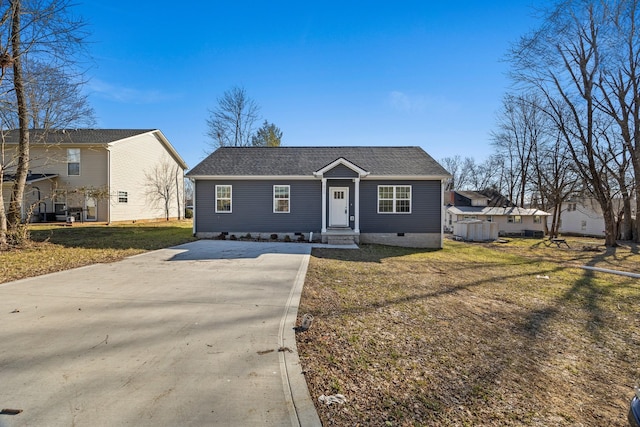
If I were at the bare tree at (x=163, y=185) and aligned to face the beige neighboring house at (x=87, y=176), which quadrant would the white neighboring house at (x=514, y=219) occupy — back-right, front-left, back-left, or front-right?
back-left

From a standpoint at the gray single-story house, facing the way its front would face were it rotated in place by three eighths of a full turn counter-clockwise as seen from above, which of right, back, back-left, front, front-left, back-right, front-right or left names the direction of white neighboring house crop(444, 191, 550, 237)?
front

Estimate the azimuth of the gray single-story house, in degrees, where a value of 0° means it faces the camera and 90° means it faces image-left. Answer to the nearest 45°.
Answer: approximately 0°
